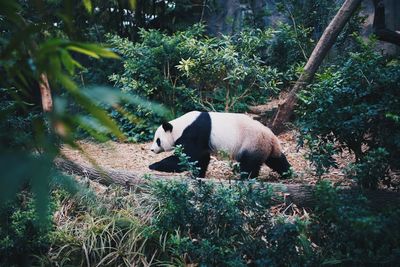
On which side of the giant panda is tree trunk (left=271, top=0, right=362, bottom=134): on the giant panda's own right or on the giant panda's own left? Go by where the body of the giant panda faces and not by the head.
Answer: on the giant panda's own right

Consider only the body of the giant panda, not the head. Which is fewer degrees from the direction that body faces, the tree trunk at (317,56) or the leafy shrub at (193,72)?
the leafy shrub

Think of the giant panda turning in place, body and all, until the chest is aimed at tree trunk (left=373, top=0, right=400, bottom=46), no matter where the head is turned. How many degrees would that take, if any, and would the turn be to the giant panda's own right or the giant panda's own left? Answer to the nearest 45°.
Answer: approximately 180°

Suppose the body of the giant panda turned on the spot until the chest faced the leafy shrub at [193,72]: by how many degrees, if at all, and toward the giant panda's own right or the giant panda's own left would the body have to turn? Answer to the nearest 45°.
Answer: approximately 90° to the giant panda's own right

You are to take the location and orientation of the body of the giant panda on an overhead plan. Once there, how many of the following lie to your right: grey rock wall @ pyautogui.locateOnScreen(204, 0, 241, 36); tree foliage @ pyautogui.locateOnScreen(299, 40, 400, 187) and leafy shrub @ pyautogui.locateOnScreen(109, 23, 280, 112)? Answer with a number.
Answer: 2

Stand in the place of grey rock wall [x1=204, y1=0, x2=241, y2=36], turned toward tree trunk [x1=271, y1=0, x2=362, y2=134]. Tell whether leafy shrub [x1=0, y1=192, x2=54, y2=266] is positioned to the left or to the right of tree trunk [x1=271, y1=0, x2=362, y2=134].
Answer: right

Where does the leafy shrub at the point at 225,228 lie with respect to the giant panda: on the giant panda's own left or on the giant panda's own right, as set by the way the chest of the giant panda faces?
on the giant panda's own left

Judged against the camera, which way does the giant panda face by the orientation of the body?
to the viewer's left

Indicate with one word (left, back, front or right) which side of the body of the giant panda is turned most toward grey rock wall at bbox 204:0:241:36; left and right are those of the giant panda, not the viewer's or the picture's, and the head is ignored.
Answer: right
